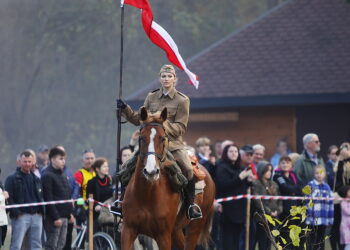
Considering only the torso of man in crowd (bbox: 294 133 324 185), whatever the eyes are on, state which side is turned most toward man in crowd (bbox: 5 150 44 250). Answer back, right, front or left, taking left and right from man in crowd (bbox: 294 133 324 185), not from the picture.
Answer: right

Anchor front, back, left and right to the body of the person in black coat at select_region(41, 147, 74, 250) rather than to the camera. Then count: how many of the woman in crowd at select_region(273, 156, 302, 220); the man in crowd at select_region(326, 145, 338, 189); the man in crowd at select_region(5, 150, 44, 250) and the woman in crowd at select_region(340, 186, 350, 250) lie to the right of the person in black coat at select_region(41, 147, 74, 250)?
1

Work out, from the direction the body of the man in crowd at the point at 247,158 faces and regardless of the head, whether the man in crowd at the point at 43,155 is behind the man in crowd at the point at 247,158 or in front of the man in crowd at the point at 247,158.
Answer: behind

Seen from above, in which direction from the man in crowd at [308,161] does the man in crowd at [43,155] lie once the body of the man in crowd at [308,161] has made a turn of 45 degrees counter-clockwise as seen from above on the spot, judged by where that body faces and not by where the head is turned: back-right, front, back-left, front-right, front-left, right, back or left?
back

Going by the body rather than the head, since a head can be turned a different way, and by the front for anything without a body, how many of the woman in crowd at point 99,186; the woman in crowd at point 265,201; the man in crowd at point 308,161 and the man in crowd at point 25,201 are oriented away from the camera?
0

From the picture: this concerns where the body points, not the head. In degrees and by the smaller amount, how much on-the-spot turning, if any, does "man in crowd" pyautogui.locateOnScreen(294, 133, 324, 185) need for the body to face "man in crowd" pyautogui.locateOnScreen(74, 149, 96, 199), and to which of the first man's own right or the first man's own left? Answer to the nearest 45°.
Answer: approximately 90° to the first man's own right

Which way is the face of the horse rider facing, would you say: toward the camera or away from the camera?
toward the camera

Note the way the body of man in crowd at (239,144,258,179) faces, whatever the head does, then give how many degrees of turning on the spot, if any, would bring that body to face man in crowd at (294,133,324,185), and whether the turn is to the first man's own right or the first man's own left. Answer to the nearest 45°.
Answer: approximately 90° to the first man's own left

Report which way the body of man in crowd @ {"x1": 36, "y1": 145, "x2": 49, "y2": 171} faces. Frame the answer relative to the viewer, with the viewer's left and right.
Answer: facing the viewer and to the right of the viewer

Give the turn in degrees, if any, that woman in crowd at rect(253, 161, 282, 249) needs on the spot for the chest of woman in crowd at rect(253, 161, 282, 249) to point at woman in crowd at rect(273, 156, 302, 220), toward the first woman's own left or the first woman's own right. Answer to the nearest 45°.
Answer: approximately 90° to the first woman's own left

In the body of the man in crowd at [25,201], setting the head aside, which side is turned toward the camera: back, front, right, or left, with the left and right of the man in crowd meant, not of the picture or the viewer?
front

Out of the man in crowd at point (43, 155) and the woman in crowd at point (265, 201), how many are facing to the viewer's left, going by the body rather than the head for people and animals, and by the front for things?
0

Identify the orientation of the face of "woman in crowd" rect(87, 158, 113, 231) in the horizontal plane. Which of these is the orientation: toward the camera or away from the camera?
toward the camera
